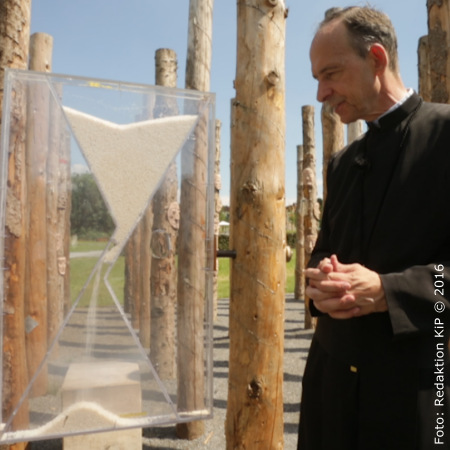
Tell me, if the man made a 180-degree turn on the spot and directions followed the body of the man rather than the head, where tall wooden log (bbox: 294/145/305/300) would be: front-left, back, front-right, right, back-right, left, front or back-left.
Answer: front-left

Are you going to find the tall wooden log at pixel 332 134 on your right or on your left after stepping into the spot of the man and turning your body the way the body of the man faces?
on your right

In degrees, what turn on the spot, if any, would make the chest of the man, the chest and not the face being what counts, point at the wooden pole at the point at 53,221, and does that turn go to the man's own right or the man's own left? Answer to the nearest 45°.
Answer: approximately 45° to the man's own right

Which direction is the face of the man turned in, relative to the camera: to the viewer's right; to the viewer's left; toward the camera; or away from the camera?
to the viewer's left

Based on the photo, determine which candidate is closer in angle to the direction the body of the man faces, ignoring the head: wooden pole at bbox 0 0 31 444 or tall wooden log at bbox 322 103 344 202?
the wooden pole

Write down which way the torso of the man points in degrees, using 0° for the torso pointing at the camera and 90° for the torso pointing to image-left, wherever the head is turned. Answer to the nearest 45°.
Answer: approximately 45°

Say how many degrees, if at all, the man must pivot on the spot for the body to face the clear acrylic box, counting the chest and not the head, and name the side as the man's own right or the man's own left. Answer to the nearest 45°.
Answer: approximately 45° to the man's own right

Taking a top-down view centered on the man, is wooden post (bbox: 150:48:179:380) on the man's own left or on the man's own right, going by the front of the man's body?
on the man's own right

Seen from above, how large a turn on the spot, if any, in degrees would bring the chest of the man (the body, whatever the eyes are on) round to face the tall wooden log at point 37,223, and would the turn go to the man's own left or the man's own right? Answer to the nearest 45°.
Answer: approximately 45° to the man's own right

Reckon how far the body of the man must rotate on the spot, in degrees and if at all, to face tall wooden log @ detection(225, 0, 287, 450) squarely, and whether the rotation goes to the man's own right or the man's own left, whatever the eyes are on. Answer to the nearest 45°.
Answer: approximately 90° to the man's own right

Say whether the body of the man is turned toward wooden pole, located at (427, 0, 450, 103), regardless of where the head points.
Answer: no
